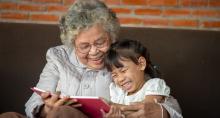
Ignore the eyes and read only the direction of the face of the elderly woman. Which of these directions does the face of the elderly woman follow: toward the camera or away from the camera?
toward the camera

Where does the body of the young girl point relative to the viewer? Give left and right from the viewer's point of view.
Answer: facing the viewer and to the left of the viewer

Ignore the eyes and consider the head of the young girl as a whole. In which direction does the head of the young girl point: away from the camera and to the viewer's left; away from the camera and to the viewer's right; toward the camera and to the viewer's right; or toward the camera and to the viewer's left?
toward the camera and to the viewer's left
